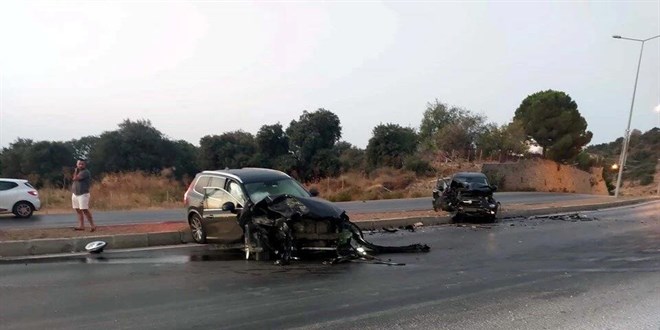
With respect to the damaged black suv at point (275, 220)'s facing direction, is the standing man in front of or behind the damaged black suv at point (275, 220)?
behind

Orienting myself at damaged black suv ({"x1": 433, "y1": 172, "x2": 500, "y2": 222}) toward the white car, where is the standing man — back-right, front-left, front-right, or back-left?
front-left

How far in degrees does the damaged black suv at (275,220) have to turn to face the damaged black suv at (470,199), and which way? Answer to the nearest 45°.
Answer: approximately 90° to its left

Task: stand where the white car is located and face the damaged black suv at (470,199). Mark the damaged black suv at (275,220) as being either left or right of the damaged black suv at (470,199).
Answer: right

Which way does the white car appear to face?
to the viewer's left

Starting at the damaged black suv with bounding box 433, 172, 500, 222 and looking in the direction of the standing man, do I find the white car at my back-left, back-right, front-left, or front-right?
front-right

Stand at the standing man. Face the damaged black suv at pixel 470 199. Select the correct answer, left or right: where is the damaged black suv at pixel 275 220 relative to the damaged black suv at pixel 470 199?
right

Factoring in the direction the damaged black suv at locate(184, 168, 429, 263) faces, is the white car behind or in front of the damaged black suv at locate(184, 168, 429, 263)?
behind
